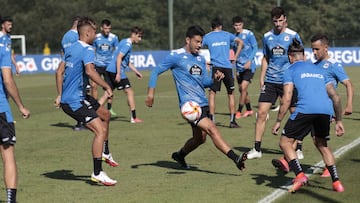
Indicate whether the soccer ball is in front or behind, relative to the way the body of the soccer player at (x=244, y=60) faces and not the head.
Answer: in front

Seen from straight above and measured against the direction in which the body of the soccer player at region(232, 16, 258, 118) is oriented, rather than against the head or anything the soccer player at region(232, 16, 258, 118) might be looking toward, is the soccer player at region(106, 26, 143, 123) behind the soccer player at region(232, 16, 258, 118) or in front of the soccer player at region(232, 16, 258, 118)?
in front

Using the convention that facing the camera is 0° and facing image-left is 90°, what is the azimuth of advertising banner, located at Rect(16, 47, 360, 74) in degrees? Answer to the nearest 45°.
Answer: approximately 0°

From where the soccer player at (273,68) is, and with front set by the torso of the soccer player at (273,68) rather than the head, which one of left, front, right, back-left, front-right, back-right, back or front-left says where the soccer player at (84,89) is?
front-right

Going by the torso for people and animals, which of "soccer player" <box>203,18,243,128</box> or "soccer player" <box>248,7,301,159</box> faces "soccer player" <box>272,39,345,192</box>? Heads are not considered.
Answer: "soccer player" <box>248,7,301,159</box>
